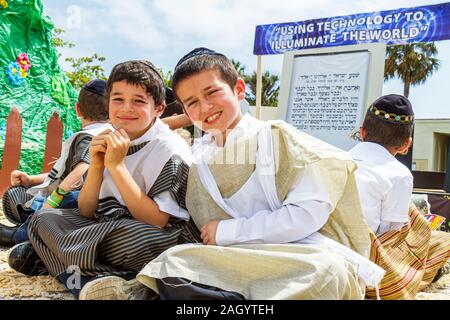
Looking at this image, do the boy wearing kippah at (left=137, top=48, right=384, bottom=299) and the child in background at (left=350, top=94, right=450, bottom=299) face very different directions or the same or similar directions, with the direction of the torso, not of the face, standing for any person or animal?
very different directions

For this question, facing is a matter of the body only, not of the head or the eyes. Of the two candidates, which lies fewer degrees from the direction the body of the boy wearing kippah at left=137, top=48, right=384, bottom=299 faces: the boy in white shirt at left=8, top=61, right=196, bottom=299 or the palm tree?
the boy in white shirt

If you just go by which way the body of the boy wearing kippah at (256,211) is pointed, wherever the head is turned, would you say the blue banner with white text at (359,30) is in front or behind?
behind

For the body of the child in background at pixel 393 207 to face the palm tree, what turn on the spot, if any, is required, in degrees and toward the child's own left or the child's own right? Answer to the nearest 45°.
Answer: approximately 45° to the child's own left

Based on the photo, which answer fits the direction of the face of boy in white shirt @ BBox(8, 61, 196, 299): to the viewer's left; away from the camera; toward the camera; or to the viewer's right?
toward the camera

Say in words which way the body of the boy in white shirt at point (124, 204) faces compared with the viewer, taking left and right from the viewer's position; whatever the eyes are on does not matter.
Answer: facing the viewer and to the left of the viewer

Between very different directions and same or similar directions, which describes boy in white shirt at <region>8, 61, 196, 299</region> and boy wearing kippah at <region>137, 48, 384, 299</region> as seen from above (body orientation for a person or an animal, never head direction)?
same or similar directions
